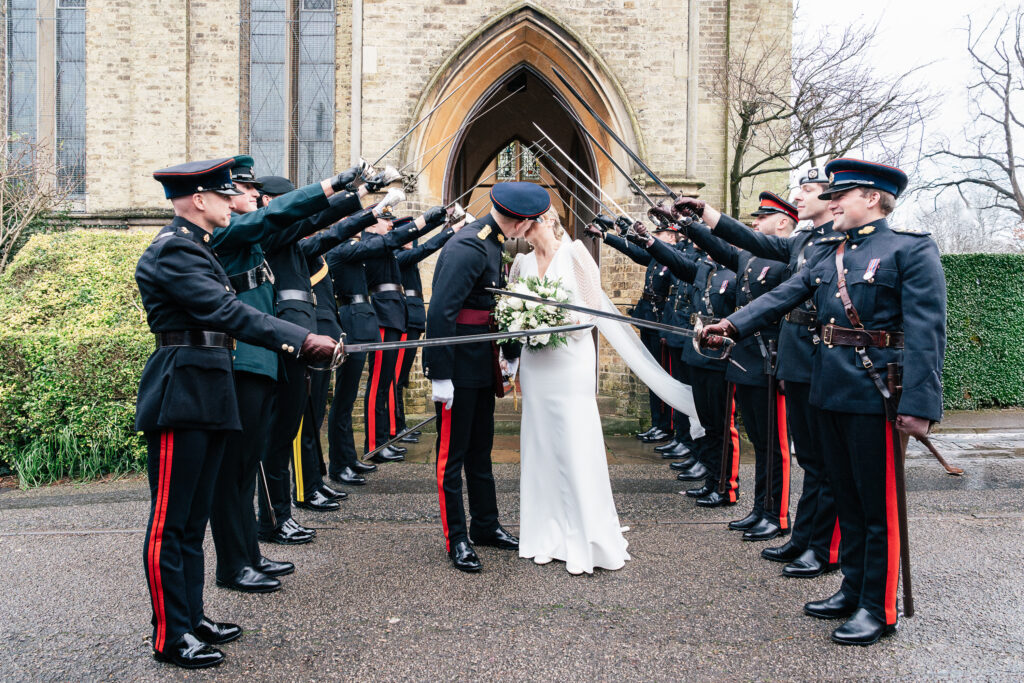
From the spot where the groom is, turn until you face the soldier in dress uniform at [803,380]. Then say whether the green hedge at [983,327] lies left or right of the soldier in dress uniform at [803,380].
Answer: left

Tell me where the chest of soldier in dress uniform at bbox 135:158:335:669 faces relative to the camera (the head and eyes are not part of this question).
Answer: to the viewer's right

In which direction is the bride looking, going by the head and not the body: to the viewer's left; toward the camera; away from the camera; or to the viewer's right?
to the viewer's left

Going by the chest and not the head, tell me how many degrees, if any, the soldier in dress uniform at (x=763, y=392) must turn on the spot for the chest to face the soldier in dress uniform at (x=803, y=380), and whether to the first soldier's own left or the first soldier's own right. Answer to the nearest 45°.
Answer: approximately 90° to the first soldier's own left

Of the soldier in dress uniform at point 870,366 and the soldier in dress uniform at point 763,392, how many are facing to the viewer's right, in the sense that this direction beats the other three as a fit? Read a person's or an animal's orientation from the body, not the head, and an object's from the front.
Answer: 0

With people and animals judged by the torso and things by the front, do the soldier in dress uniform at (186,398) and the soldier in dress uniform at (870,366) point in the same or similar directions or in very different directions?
very different directions

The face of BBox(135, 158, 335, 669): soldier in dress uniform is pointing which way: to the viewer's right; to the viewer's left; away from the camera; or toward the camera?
to the viewer's right

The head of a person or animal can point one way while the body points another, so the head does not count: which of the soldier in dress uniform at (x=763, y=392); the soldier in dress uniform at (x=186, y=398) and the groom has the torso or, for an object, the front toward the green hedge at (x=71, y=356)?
the soldier in dress uniform at (x=763, y=392)

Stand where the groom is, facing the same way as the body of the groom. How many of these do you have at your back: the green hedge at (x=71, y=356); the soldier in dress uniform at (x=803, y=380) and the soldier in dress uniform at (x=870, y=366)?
1

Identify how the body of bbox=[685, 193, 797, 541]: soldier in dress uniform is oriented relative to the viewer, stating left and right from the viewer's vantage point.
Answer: facing to the left of the viewer

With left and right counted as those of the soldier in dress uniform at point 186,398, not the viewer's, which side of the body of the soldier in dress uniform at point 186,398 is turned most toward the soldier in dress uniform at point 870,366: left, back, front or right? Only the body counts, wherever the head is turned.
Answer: front

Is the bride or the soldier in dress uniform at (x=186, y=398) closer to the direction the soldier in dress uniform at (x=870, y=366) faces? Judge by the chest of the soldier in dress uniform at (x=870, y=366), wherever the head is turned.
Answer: the soldier in dress uniform

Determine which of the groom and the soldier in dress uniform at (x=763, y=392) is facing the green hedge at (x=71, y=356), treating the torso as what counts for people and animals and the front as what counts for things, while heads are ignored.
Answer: the soldier in dress uniform

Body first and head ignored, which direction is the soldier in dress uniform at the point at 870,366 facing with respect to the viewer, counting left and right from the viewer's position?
facing the viewer and to the left of the viewer

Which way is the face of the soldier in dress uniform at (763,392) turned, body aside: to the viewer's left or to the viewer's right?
to the viewer's left
